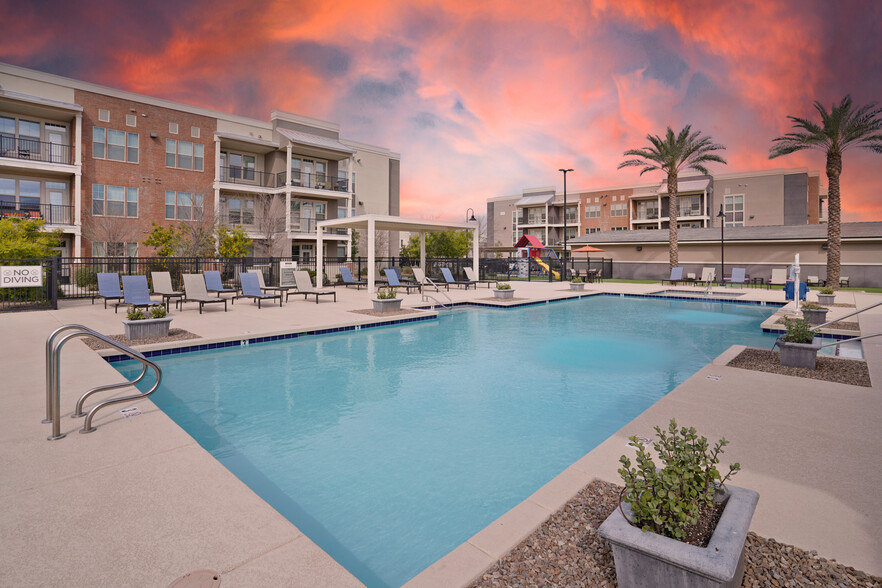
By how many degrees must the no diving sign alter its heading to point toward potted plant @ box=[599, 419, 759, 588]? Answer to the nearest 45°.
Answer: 0° — it already faces it

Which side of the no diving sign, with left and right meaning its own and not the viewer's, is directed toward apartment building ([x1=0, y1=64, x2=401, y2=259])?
back

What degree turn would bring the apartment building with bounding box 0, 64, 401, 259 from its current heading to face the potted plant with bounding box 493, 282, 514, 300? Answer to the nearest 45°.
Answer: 0° — it already faces it

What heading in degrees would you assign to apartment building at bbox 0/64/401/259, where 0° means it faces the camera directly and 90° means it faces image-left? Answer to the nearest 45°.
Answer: approximately 315°

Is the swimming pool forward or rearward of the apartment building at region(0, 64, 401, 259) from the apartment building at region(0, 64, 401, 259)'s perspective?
forward

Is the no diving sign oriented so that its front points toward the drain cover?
yes

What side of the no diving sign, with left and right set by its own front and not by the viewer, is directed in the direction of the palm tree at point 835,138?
left

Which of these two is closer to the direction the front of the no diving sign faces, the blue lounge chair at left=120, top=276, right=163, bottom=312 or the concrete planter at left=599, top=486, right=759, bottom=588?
the concrete planter

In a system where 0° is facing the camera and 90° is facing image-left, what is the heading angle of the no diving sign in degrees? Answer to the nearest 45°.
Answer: approximately 0°

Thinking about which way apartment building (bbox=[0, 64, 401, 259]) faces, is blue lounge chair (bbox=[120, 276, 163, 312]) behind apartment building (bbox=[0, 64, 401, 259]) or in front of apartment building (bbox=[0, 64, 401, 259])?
in front

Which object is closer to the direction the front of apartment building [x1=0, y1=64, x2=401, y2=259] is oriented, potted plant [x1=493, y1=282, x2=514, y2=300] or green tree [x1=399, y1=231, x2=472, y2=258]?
the potted plant
